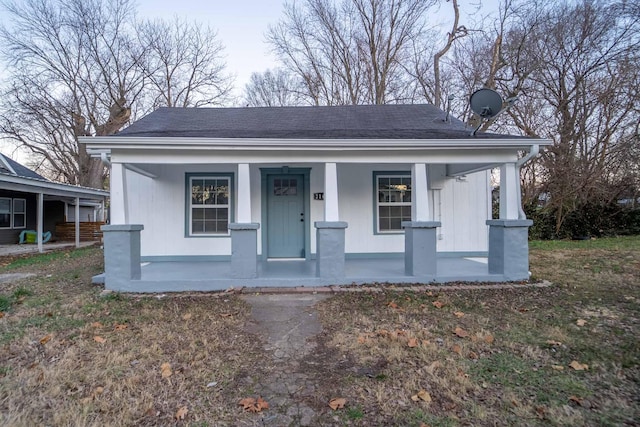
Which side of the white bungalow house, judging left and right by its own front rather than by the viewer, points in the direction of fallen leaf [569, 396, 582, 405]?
front

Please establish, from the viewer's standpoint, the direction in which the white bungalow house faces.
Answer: facing the viewer

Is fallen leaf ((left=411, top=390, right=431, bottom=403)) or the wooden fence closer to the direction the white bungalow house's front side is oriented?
the fallen leaf

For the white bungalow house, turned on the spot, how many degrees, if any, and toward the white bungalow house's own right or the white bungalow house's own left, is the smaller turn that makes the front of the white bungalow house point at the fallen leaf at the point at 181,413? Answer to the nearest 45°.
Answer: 0° — it already faces it

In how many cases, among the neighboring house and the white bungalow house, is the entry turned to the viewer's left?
0

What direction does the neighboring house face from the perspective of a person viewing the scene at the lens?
facing the viewer and to the right of the viewer

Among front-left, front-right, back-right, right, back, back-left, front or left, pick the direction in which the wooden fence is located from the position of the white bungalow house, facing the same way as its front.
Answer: back-right

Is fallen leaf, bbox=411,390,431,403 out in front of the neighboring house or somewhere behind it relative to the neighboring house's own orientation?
in front

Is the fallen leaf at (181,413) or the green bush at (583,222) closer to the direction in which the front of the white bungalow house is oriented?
the fallen leaf

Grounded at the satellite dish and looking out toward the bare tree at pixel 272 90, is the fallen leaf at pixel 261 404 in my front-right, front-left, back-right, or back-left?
back-left

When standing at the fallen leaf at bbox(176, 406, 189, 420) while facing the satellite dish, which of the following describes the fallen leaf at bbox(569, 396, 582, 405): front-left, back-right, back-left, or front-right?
front-right

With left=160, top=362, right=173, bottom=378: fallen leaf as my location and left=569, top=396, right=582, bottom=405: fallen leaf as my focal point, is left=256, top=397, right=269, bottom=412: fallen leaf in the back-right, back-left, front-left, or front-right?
front-right

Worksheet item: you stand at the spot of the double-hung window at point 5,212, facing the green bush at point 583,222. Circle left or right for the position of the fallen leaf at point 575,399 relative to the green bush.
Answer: right

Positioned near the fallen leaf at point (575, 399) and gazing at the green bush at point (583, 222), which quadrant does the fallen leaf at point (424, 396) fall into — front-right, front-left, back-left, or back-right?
back-left

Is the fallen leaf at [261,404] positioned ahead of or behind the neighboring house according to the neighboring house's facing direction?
ahead

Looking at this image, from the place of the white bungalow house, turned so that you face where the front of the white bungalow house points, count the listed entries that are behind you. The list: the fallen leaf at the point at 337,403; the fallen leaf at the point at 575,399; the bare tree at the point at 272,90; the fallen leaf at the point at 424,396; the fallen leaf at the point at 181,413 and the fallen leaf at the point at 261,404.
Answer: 1

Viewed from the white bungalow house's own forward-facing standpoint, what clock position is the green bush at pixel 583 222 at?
The green bush is roughly at 8 o'clock from the white bungalow house.
